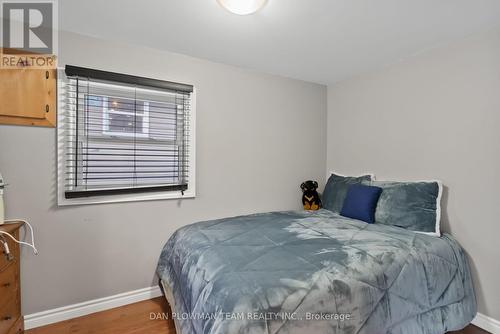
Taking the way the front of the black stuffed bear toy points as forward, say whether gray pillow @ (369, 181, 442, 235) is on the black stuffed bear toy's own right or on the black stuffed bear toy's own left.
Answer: on the black stuffed bear toy's own left

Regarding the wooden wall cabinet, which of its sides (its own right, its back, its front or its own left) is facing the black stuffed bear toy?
left

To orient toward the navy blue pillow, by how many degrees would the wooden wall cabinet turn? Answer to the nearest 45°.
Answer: approximately 45° to its left

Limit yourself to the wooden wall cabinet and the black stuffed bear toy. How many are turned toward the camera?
2

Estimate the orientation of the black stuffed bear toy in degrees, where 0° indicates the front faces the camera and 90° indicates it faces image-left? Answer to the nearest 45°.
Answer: approximately 0°

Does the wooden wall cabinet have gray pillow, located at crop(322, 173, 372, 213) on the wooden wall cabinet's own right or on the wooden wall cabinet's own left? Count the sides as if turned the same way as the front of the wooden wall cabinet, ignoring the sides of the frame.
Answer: on the wooden wall cabinet's own left

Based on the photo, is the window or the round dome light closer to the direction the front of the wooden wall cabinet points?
the round dome light
